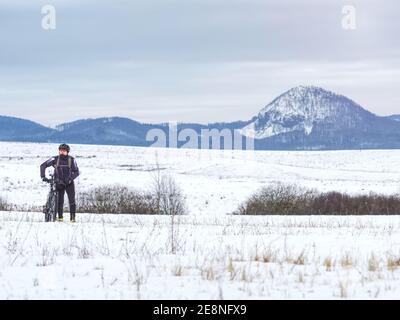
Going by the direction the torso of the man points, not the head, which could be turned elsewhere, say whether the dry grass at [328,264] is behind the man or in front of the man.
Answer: in front

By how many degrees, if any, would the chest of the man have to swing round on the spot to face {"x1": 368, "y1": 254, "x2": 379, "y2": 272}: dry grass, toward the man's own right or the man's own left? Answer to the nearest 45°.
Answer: approximately 45° to the man's own left

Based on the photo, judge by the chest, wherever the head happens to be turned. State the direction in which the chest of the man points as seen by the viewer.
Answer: toward the camera

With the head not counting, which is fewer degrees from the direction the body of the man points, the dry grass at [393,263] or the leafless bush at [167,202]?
the dry grass

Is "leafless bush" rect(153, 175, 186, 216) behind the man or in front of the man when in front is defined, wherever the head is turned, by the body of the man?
behind

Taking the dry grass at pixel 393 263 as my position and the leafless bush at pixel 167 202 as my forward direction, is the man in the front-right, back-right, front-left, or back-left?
front-left

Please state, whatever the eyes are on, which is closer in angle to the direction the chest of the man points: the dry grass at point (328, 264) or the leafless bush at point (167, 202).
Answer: the dry grass

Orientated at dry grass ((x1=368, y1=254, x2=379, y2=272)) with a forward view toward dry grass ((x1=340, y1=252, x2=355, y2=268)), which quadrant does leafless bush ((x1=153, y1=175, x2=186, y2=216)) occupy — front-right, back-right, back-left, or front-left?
front-right

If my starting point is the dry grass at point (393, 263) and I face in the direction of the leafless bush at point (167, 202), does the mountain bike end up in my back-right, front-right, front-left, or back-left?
front-left

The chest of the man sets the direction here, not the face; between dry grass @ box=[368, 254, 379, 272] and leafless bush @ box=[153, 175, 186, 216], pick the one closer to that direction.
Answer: the dry grass

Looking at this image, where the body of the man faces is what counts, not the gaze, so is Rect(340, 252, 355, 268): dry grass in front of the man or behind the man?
in front
